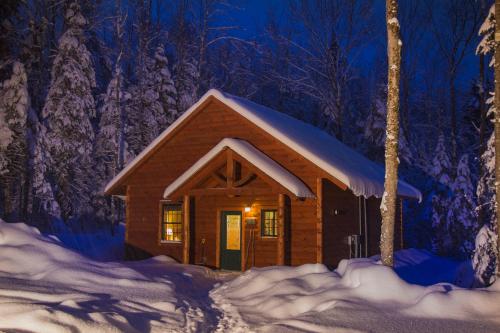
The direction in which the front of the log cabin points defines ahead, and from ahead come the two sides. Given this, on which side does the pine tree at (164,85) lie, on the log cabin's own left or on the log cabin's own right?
on the log cabin's own right

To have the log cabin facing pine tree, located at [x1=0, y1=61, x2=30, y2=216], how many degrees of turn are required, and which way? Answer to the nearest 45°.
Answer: approximately 90° to its right

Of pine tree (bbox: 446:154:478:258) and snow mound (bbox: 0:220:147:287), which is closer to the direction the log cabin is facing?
the snow mound

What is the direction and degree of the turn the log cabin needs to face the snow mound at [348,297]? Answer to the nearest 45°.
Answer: approximately 45° to its left

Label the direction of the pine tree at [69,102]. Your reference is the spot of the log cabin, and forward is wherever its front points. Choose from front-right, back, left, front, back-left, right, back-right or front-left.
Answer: right

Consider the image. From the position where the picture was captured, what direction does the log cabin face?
facing the viewer and to the left of the viewer

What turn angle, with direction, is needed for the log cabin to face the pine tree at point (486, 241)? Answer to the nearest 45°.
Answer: approximately 90° to its left

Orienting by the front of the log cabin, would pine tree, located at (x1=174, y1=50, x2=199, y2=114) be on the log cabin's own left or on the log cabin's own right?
on the log cabin's own right

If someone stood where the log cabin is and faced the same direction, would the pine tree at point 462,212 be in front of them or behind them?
behind
